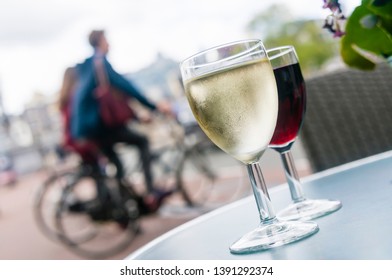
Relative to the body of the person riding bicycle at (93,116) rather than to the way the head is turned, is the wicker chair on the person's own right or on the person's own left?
on the person's own right

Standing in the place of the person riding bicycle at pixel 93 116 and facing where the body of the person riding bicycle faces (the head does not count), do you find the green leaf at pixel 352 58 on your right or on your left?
on your right

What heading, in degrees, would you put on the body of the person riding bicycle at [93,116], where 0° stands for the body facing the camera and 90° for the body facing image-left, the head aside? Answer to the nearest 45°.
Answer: approximately 270°

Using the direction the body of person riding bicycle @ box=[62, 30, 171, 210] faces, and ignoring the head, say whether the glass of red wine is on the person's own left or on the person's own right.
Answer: on the person's own right

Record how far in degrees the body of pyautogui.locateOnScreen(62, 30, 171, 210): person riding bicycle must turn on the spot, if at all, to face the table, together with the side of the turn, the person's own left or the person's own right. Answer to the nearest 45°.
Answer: approximately 90° to the person's own right

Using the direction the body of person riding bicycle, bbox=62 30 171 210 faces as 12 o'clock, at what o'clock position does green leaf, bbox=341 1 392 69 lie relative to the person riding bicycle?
The green leaf is roughly at 3 o'clock from the person riding bicycle.

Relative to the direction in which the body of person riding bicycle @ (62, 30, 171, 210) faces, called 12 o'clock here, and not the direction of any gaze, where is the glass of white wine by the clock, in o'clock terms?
The glass of white wine is roughly at 3 o'clock from the person riding bicycle.
